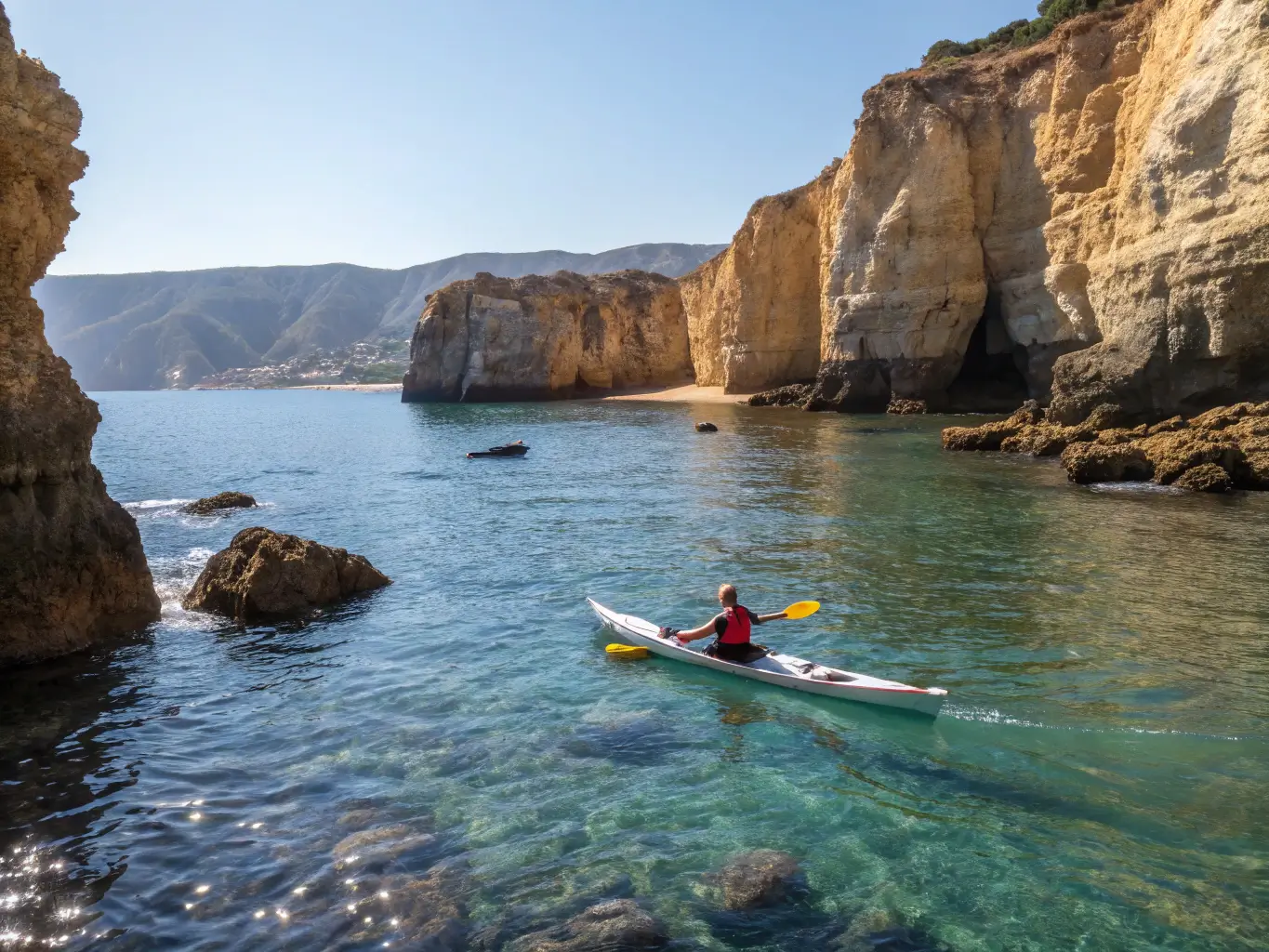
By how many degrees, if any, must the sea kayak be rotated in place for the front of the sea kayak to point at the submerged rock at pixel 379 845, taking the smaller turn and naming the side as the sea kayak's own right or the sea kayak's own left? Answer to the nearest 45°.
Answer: approximately 90° to the sea kayak's own left

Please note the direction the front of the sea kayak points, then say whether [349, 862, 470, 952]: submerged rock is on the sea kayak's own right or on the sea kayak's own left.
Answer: on the sea kayak's own left

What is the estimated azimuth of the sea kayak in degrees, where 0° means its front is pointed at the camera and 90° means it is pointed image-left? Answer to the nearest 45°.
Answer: approximately 135°

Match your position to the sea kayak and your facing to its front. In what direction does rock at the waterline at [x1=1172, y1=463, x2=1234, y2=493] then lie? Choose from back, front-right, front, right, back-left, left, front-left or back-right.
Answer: right

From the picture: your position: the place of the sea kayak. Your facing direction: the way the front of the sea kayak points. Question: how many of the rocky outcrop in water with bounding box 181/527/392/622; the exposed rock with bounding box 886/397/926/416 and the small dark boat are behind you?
0

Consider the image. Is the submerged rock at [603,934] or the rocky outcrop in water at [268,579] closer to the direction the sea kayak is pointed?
the rocky outcrop in water

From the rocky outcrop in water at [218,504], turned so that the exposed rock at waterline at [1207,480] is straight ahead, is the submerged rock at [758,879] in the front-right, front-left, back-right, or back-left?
front-right

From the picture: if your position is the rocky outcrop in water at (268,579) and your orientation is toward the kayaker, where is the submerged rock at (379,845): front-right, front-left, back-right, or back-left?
front-right

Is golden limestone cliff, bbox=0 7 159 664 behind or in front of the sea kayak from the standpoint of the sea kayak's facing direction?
in front

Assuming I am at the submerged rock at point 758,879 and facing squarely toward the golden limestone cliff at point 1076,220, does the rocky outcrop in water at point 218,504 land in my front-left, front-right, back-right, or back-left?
front-left

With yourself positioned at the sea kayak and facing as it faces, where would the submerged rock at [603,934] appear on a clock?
The submerged rock is roughly at 8 o'clock from the sea kayak.

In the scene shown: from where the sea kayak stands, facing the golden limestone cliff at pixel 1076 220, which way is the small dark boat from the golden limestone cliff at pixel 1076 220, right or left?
left

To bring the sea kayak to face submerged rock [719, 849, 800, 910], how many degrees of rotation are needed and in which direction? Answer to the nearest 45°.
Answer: approximately 135° to its left

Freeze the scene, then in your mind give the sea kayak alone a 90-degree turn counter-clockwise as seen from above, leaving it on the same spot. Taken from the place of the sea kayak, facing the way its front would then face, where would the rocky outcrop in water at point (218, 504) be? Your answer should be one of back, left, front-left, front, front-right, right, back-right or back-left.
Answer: right

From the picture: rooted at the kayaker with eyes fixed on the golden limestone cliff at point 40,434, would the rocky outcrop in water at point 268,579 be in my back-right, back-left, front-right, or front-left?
front-right

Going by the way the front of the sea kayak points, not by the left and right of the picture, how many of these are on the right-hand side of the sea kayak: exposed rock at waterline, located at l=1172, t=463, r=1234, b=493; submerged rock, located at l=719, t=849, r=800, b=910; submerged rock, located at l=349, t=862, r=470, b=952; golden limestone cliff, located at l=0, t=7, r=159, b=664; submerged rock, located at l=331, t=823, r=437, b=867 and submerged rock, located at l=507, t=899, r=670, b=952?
1

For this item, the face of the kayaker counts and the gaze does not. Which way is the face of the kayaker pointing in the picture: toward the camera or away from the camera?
away from the camera

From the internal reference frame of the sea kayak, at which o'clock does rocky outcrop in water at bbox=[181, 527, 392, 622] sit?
The rocky outcrop in water is roughly at 11 o'clock from the sea kayak.

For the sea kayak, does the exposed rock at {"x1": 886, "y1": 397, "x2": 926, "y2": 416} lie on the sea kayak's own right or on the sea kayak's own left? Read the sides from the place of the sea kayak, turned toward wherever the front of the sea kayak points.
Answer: on the sea kayak's own right

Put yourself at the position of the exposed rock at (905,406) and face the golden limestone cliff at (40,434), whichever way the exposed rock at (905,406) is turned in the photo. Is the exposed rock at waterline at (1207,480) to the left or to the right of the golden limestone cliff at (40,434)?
left
